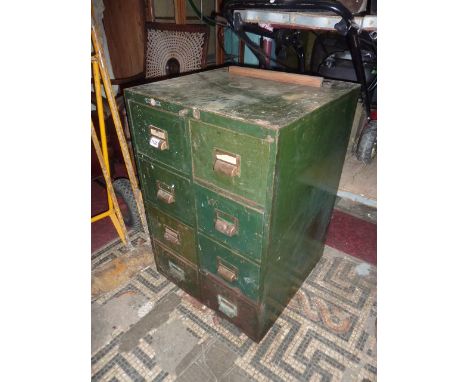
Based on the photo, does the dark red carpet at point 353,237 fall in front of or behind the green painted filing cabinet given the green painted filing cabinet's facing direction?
behind

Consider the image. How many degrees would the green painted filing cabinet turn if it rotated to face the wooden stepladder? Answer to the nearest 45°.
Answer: approximately 90° to its right

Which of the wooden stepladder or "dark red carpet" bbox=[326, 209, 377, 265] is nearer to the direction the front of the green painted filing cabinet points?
the wooden stepladder

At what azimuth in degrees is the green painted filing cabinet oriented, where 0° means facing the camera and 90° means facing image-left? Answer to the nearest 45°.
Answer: approximately 45°
